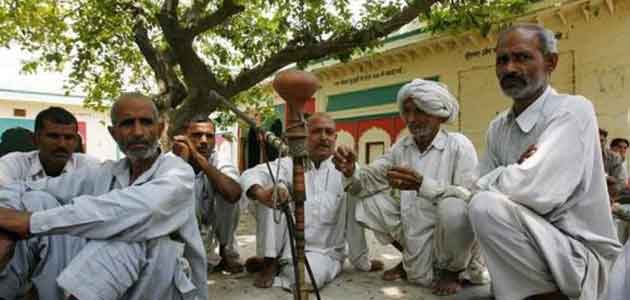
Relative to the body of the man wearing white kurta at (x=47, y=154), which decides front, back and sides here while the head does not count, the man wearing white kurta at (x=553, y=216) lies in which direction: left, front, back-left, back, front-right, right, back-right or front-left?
front-left

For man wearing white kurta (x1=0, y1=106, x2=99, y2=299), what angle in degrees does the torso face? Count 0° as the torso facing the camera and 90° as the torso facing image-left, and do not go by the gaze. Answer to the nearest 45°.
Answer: approximately 0°

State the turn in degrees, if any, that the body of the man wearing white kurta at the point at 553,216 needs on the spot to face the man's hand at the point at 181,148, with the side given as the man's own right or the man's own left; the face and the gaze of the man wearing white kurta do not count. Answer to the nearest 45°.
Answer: approximately 45° to the man's own right

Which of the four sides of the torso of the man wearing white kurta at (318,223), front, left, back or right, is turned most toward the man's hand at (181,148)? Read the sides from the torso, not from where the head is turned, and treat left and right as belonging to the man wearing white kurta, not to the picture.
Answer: right

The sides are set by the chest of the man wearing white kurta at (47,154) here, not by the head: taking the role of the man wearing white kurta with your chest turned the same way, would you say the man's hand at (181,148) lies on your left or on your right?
on your left

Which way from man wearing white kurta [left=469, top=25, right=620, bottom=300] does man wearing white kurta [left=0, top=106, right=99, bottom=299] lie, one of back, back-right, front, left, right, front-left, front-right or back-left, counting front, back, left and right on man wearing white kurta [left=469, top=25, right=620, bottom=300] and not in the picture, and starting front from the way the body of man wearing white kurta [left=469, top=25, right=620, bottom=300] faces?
front-right

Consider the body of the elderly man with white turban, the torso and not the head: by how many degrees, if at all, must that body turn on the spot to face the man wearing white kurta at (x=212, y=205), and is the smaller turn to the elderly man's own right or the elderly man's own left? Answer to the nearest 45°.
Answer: approximately 45° to the elderly man's own right

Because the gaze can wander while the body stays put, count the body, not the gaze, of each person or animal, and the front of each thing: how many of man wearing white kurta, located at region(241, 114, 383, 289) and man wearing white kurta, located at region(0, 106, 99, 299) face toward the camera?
2

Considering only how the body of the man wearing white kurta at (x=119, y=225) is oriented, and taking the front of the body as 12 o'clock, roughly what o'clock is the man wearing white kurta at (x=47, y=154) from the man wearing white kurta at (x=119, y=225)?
the man wearing white kurta at (x=47, y=154) is roughly at 4 o'clock from the man wearing white kurta at (x=119, y=225).

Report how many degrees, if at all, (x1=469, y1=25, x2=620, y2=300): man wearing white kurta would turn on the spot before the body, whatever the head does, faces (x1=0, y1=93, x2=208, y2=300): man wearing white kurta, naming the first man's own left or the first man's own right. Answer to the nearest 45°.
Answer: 0° — they already face them
